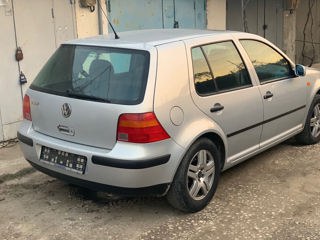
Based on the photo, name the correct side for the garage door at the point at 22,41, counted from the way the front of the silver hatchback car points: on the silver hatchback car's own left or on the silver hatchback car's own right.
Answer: on the silver hatchback car's own left

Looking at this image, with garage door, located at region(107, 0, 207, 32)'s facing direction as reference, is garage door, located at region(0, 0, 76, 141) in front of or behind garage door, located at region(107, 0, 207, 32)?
in front

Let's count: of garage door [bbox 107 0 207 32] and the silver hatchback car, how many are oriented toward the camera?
1

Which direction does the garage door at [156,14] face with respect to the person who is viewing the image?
facing the viewer

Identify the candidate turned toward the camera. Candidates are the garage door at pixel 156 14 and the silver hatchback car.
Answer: the garage door

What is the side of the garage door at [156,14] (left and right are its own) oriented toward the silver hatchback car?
front

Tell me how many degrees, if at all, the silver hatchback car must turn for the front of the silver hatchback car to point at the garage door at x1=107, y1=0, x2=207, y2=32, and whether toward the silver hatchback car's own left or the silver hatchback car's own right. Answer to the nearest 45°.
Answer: approximately 45° to the silver hatchback car's own left

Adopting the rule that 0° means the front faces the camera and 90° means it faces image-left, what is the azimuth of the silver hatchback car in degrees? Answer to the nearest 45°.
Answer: approximately 225°

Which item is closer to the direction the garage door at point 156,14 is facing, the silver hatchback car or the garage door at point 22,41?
the silver hatchback car

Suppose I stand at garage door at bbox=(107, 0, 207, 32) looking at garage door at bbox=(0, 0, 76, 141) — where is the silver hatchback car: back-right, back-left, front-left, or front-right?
front-left
